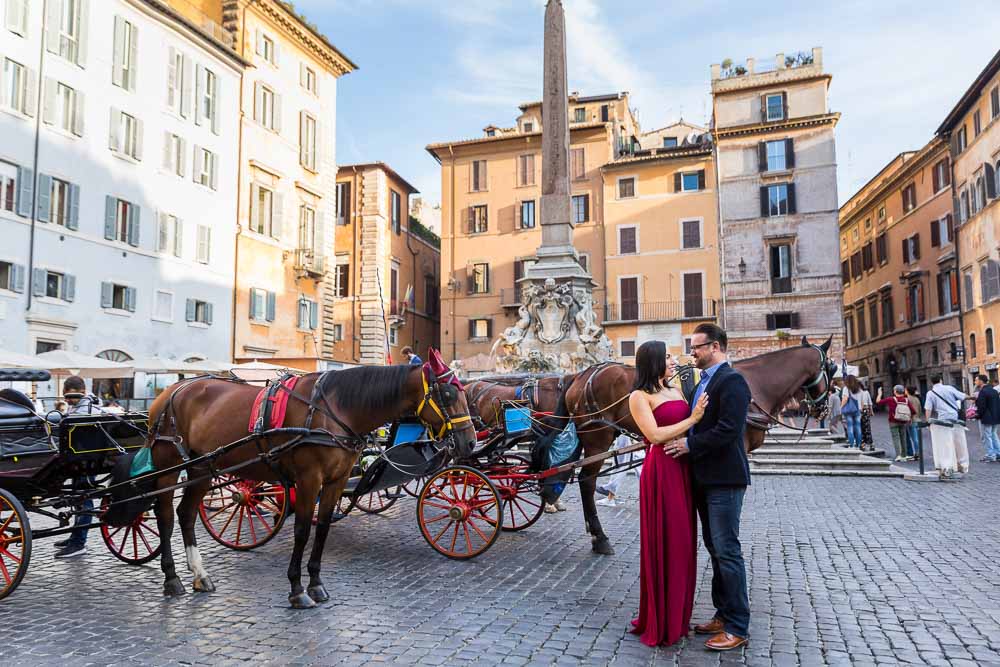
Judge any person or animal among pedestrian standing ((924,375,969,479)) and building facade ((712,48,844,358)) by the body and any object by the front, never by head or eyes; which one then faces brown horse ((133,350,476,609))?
the building facade

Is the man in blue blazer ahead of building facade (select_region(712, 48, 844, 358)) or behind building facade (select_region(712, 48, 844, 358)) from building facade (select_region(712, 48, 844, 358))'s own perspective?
ahead

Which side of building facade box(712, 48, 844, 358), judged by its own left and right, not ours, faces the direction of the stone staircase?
front

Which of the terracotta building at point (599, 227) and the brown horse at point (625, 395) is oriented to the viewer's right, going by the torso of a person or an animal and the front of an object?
the brown horse

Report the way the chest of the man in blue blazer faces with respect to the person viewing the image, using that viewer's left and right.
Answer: facing to the left of the viewer

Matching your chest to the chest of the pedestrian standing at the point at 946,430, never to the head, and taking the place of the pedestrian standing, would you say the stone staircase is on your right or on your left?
on your left

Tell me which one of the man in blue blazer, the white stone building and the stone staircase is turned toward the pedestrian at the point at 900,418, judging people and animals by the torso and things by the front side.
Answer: the white stone building

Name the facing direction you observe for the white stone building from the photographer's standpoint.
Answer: facing the viewer and to the right of the viewer

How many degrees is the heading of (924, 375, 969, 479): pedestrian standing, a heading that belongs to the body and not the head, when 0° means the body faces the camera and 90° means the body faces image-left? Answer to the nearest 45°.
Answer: approximately 180°

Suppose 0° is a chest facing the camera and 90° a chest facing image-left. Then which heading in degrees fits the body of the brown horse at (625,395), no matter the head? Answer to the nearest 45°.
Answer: approximately 270°

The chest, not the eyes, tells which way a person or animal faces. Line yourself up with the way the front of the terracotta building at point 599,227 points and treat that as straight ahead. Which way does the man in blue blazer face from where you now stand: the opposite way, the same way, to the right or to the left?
to the right

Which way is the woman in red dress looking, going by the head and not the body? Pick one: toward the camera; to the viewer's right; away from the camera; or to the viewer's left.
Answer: to the viewer's right
